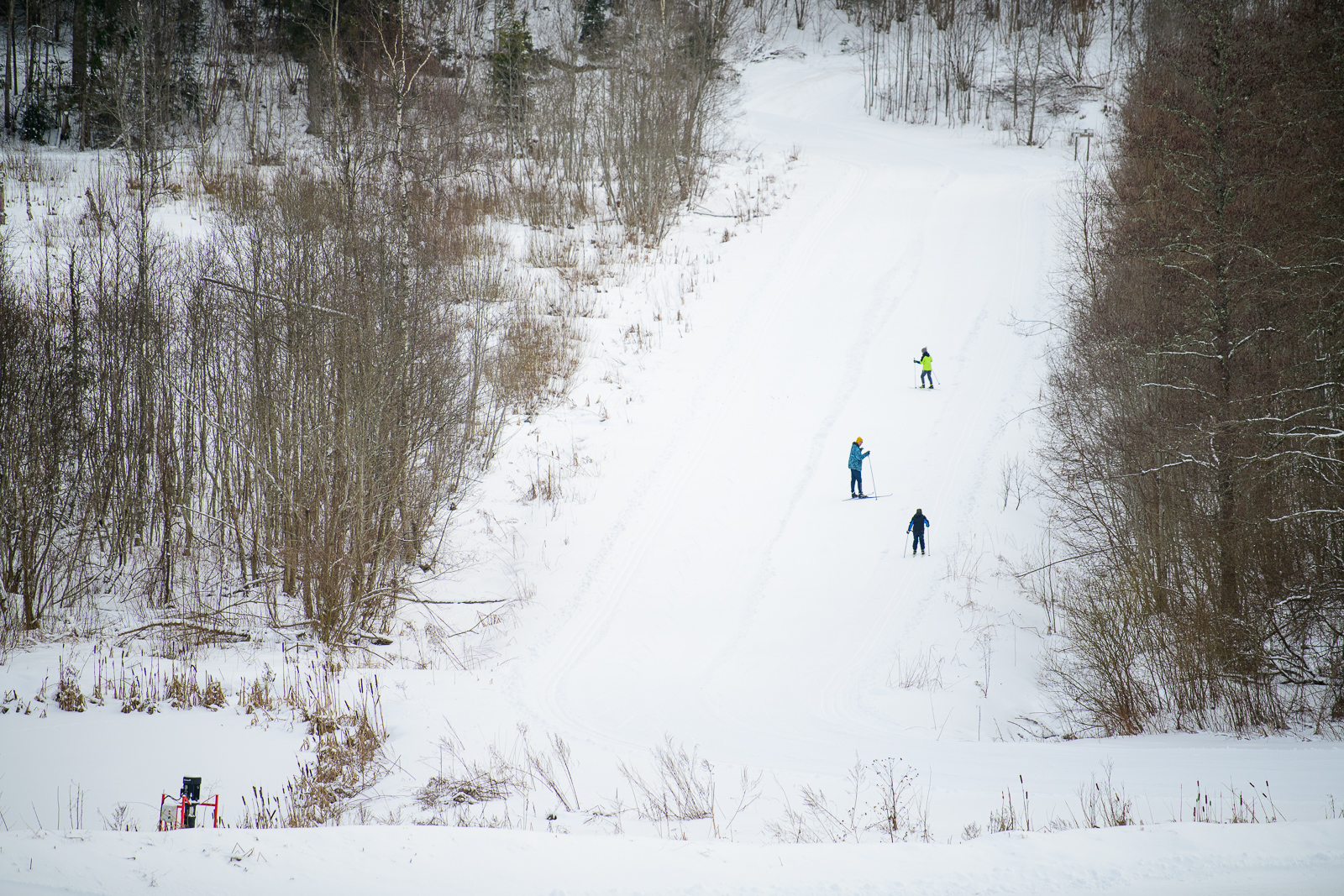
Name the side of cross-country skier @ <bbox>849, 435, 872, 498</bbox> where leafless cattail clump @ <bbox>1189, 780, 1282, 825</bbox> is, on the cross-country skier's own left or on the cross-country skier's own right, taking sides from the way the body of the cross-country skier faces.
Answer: on the cross-country skier's own right

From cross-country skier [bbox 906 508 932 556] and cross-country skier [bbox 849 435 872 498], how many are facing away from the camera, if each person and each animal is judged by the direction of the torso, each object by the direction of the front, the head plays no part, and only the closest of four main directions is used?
1

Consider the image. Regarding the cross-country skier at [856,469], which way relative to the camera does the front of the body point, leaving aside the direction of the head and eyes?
to the viewer's right

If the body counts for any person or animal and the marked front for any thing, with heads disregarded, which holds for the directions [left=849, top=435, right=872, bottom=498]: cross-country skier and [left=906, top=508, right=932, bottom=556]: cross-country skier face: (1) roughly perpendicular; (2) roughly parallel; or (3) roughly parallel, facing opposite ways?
roughly perpendicular

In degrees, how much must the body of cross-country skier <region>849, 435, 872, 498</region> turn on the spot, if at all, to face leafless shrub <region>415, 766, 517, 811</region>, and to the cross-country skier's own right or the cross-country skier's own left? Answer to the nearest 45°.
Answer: approximately 90° to the cross-country skier's own right

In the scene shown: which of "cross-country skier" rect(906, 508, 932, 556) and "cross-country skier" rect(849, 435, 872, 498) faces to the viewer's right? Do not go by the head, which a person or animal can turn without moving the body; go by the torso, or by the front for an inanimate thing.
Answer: "cross-country skier" rect(849, 435, 872, 498)

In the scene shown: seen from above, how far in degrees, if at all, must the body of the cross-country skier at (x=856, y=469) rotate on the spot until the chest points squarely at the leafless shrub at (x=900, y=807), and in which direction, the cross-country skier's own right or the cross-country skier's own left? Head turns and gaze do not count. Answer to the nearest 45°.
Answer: approximately 90° to the cross-country skier's own right

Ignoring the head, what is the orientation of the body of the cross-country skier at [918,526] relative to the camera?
away from the camera

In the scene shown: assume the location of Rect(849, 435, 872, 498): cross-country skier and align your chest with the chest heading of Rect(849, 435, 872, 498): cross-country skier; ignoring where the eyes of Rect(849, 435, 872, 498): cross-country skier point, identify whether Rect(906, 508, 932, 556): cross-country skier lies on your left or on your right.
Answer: on your right
